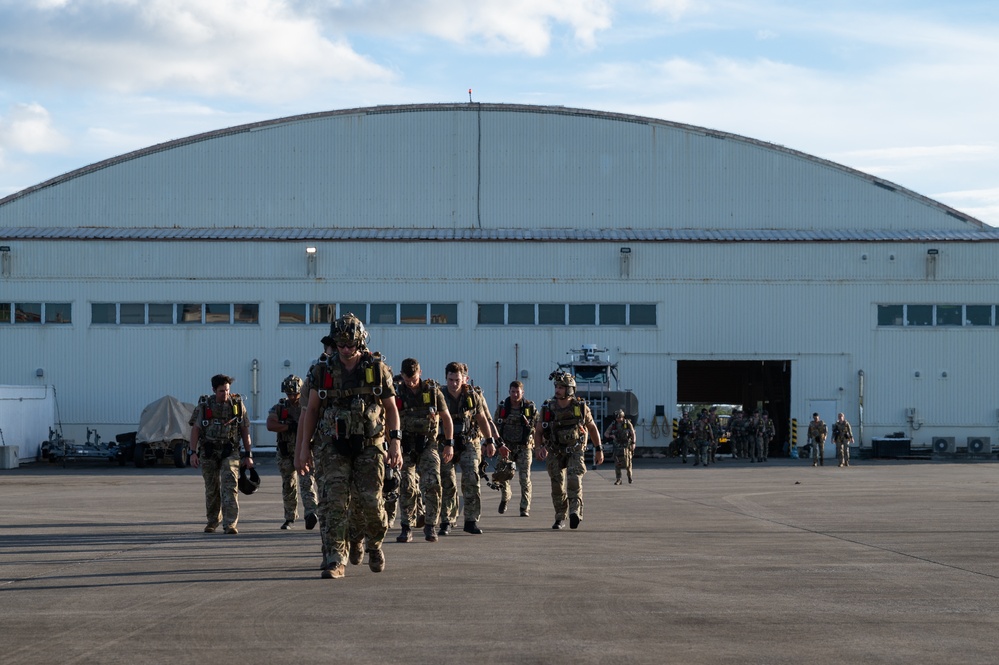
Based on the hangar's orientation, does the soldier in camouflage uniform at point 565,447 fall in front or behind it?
in front

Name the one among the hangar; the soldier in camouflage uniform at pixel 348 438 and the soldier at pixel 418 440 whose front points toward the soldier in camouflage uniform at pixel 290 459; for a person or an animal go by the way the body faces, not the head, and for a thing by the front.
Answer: the hangar

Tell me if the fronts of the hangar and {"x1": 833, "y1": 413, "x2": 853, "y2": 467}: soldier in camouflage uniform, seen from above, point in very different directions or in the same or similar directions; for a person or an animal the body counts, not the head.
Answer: same or similar directions

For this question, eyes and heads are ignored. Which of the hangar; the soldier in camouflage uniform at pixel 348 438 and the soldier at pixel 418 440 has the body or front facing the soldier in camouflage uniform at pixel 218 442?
the hangar

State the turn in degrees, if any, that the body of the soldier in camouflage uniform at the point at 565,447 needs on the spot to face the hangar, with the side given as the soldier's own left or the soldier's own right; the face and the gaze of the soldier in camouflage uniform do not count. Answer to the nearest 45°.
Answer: approximately 180°

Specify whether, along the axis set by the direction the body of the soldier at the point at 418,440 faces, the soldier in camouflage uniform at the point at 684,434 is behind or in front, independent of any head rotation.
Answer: behind

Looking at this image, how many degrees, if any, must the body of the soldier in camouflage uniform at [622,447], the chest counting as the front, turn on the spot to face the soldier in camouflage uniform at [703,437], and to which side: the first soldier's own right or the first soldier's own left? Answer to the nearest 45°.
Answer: approximately 180°

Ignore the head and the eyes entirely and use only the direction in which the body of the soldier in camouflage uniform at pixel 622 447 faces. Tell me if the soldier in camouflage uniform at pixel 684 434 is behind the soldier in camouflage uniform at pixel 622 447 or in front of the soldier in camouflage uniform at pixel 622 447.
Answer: behind

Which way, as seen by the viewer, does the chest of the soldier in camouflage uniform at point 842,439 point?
toward the camera

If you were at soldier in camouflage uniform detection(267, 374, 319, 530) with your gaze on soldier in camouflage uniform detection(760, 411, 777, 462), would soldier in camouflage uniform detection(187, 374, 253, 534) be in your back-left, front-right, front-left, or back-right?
back-left

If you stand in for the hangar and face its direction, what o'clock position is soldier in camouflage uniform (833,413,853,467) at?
The soldier in camouflage uniform is roughly at 10 o'clock from the hangar.

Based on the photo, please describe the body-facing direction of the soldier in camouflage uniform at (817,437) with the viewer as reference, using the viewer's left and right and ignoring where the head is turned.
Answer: facing the viewer

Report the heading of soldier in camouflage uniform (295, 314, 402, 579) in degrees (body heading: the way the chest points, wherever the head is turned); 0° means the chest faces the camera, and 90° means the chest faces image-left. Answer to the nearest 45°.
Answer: approximately 0°

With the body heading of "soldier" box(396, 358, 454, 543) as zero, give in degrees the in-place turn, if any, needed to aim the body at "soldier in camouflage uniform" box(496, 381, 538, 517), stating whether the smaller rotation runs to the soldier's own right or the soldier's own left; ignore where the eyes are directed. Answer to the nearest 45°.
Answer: approximately 180°

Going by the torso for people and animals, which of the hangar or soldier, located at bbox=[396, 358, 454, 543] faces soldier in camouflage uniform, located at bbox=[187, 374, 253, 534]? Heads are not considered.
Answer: the hangar
